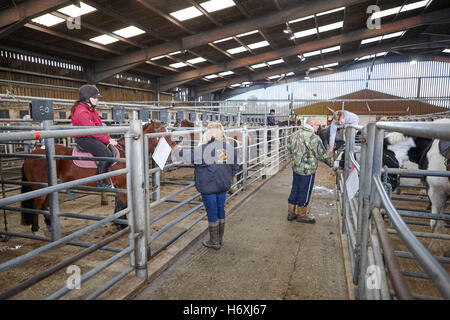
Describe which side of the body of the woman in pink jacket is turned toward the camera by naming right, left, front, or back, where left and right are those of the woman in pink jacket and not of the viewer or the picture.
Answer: right

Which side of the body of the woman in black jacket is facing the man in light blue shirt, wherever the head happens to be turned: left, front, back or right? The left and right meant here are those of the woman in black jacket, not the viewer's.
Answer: right

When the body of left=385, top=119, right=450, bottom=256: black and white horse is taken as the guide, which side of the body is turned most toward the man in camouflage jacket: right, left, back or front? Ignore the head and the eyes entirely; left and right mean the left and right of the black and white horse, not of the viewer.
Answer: front

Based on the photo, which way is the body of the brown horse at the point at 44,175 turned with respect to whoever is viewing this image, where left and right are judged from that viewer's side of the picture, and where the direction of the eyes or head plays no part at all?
facing to the right of the viewer

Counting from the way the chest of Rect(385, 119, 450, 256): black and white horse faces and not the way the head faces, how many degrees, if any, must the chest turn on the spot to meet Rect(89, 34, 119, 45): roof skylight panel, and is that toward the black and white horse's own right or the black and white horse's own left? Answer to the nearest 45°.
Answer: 0° — it already faces it

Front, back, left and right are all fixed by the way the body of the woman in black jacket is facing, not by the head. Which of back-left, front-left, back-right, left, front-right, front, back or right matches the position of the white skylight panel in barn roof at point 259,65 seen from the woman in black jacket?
front-right

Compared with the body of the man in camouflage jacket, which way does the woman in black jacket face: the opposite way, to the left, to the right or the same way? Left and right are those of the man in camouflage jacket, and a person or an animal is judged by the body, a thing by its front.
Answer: to the left

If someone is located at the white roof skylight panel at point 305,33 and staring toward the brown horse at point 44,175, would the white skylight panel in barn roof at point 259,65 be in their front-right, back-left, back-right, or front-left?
back-right

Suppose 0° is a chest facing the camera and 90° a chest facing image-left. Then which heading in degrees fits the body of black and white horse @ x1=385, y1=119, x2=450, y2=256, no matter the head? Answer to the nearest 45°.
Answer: approximately 90°

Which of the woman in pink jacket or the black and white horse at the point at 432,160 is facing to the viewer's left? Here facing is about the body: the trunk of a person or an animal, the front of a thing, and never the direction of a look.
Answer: the black and white horse

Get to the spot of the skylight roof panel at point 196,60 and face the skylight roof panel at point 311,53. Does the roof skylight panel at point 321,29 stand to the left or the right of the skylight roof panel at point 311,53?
right

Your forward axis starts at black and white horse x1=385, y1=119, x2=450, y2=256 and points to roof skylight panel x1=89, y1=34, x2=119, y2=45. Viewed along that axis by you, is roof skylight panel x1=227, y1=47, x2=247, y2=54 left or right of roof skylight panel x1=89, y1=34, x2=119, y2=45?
right

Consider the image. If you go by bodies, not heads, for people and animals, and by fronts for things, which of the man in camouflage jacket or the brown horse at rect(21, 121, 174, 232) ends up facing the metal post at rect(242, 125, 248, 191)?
the brown horse

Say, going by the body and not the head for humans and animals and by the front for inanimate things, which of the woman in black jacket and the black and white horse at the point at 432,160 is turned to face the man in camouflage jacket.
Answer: the black and white horse
